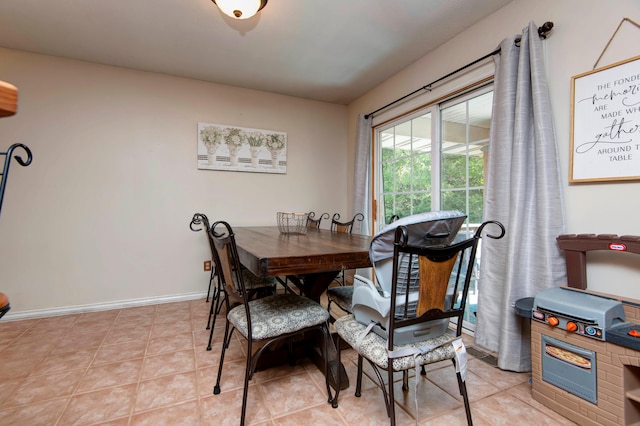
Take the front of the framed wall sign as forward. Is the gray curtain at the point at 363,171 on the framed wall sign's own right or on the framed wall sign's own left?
on the framed wall sign's own right

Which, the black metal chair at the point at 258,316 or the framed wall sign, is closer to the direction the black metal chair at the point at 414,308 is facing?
the black metal chair
